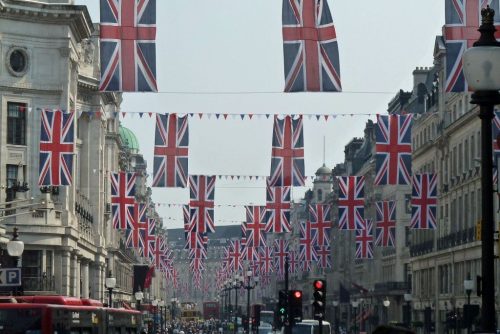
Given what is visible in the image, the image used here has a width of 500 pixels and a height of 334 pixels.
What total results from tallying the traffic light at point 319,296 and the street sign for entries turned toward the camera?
2

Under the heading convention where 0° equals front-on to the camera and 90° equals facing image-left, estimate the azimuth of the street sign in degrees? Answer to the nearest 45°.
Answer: approximately 0°

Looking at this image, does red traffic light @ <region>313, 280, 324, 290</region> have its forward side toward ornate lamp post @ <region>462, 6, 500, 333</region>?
yes

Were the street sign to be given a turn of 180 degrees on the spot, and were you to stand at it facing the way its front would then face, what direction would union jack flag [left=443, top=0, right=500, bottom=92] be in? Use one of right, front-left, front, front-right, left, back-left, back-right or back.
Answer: right

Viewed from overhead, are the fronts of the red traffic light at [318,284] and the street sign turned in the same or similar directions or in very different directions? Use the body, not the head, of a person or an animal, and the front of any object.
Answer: same or similar directions

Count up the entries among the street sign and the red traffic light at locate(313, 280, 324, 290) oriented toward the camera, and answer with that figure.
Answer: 2

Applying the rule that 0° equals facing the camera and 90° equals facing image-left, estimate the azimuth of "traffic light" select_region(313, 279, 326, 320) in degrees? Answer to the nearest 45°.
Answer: approximately 0°

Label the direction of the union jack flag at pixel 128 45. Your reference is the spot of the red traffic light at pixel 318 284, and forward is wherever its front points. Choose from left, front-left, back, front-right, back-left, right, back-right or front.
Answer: front-right

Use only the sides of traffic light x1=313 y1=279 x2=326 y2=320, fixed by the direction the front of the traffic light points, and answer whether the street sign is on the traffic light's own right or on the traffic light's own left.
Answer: on the traffic light's own right
